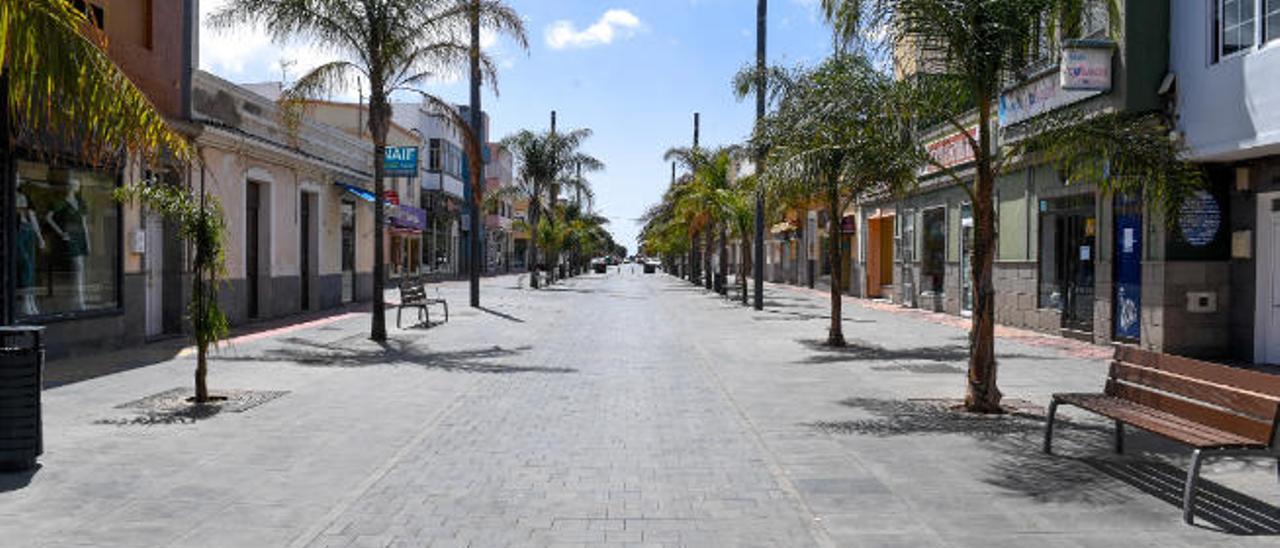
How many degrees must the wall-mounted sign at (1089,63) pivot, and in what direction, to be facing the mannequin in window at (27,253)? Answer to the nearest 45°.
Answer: approximately 45° to its right

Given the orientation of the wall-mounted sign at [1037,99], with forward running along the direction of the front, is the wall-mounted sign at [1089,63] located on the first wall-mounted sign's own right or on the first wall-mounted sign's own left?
on the first wall-mounted sign's own left

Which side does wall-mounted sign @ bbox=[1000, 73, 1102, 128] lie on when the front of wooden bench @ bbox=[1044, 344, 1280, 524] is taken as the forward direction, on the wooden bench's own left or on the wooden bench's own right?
on the wooden bench's own right

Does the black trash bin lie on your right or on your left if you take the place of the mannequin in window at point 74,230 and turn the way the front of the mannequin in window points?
on your right

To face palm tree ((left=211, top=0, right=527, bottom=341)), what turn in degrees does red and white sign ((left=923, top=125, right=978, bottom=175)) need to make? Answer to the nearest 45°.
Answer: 0° — it already faces it

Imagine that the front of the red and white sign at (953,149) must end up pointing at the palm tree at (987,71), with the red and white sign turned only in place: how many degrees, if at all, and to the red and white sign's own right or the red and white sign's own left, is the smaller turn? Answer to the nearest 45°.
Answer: approximately 45° to the red and white sign's own left

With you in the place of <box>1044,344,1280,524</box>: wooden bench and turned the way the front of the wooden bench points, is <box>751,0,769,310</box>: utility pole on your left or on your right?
on your right

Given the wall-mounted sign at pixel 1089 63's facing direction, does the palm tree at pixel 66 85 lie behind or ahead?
ahead

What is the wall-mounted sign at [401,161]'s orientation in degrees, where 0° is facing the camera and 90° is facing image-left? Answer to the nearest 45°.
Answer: approximately 0°

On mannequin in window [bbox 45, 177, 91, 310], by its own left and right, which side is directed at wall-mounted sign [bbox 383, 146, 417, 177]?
left
